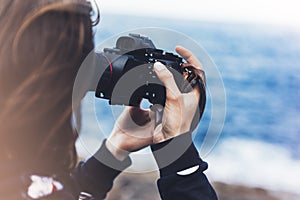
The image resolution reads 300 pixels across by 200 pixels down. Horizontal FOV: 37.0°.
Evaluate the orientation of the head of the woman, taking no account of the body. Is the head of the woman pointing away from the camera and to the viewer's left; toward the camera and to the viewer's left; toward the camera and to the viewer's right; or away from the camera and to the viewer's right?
away from the camera and to the viewer's right

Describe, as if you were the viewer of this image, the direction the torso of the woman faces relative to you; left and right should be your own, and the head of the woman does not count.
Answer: facing away from the viewer and to the right of the viewer
